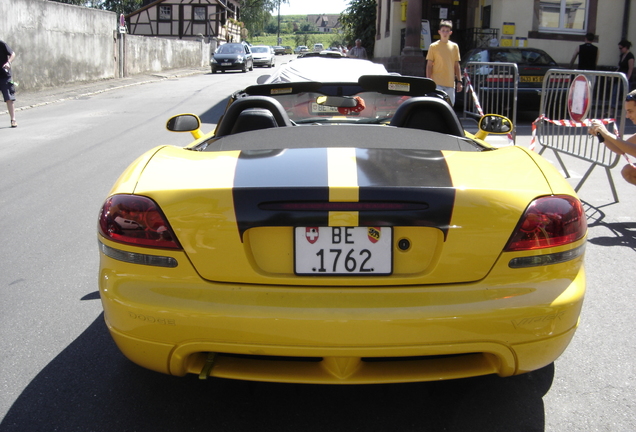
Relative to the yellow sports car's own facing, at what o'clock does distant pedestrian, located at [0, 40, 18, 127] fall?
The distant pedestrian is roughly at 11 o'clock from the yellow sports car.

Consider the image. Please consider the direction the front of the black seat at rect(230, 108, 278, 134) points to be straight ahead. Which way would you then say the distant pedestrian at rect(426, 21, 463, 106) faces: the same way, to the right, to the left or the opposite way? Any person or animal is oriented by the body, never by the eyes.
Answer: the opposite way

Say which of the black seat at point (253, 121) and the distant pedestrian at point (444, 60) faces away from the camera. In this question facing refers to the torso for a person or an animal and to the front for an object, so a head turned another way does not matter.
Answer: the black seat

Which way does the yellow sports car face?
away from the camera

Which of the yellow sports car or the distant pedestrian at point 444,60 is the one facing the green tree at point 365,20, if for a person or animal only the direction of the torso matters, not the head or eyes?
the yellow sports car

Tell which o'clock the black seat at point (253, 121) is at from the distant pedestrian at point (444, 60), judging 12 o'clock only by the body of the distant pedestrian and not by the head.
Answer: The black seat is roughly at 12 o'clock from the distant pedestrian.

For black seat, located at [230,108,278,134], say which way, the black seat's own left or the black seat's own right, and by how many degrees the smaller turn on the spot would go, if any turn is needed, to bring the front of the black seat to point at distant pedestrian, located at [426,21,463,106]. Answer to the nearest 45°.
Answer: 0° — it already faces them

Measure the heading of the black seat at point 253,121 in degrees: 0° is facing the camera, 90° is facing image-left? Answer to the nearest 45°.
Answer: approximately 180°

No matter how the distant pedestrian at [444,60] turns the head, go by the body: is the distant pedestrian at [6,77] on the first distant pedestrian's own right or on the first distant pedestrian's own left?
on the first distant pedestrian's own right

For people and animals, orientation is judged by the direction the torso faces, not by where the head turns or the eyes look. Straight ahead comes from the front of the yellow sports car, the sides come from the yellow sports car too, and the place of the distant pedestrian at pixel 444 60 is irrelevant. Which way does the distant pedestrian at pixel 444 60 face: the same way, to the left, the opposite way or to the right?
the opposite way

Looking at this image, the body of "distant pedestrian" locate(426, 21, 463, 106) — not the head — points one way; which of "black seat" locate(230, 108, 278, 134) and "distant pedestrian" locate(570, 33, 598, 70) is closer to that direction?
the black seat

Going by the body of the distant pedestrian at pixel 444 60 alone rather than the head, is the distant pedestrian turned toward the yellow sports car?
yes
